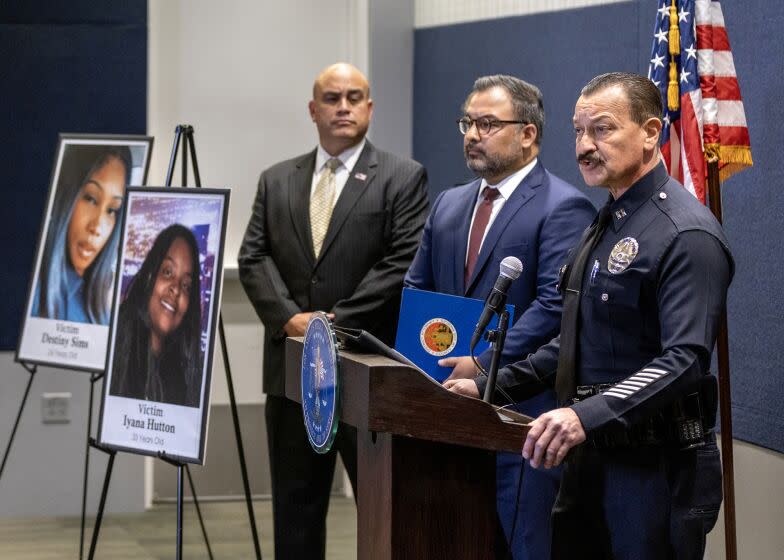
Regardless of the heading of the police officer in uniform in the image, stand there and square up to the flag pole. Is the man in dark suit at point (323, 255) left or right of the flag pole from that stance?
left

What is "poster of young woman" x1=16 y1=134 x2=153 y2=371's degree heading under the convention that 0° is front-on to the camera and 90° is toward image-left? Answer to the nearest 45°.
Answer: approximately 45°

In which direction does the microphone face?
to the viewer's right

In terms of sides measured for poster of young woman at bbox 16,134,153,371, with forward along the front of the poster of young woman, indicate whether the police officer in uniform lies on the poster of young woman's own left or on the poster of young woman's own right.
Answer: on the poster of young woman's own left

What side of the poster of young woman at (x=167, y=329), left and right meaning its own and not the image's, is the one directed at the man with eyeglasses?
left

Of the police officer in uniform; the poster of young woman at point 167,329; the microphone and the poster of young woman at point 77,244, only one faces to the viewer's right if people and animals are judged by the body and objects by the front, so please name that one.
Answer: the microphone

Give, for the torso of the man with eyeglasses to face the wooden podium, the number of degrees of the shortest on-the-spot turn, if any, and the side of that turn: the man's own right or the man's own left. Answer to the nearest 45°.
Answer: approximately 45° to the man's own left

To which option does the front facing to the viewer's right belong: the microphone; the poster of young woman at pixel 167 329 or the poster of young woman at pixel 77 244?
the microphone

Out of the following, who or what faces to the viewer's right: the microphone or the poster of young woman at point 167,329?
the microphone

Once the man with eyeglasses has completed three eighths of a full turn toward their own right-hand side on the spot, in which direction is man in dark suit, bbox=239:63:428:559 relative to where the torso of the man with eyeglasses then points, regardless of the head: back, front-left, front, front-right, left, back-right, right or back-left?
front-left

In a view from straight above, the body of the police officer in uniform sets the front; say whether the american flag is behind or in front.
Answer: behind
